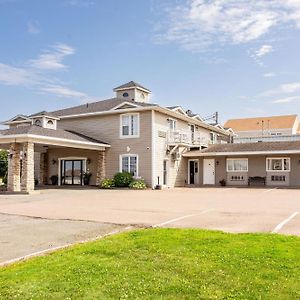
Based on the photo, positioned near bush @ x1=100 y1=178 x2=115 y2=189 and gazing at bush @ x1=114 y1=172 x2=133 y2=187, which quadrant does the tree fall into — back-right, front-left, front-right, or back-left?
back-left

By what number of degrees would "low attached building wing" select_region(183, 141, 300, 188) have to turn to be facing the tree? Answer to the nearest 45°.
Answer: approximately 90° to its right

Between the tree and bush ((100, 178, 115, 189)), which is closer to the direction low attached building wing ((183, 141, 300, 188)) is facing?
the bush

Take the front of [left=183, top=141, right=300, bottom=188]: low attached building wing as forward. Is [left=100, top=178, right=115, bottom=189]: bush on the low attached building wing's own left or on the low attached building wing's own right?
on the low attached building wing's own right

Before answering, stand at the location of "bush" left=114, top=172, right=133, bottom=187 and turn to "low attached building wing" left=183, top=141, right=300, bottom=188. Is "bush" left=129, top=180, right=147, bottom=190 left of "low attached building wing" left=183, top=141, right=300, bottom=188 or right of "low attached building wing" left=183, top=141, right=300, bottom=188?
right

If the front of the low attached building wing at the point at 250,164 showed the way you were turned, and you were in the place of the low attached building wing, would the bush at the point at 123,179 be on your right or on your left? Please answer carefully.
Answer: on your right

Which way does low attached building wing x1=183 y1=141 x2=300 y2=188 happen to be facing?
toward the camera

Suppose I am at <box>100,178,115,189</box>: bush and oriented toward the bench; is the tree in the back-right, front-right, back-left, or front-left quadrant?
back-left

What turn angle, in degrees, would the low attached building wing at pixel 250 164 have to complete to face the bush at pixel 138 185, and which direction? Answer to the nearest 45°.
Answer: approximately 45° to its right
